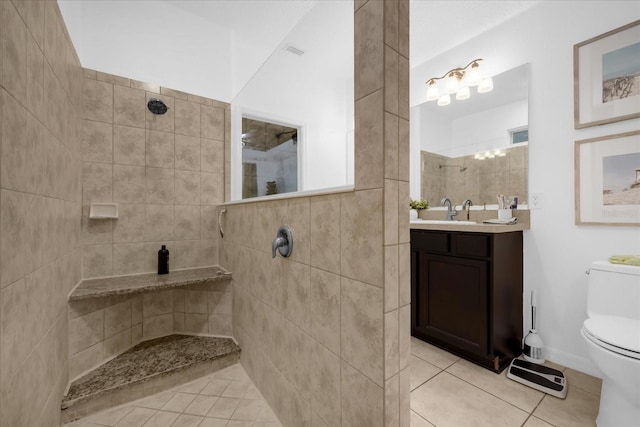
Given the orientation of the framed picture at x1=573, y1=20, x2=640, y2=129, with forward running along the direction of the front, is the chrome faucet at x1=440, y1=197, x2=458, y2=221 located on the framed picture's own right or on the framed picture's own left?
on the framed picture's own right

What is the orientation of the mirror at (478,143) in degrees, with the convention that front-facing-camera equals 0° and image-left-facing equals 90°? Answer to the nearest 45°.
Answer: approximately 45°

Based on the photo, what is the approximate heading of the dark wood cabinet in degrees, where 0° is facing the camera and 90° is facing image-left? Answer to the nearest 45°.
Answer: approximately 45°
